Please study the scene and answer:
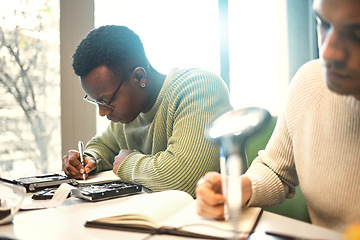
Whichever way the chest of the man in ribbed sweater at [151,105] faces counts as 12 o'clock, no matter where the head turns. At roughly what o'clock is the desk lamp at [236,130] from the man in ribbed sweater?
The desk lamp is roughly at 10 o'clock from the man in ribbed sweater.

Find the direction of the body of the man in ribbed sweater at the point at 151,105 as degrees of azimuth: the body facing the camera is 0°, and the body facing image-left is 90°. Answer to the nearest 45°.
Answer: approximately 45°
